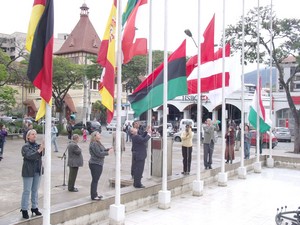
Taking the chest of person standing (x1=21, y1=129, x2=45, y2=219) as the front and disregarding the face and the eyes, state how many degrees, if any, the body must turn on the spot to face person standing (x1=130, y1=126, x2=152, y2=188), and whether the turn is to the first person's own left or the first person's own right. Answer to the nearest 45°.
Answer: approximately 90° to the first person's own left

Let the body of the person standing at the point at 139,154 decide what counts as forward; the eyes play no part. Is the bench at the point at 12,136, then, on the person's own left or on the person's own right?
on the person's own left

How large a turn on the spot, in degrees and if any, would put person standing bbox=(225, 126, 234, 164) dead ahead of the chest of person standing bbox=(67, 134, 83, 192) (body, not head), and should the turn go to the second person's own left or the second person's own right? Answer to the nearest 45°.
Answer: approximately 45° to the second person's own left

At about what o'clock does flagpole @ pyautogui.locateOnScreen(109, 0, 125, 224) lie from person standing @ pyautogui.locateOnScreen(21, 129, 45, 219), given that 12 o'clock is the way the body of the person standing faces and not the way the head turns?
The flagpole is roughly at 10 o'clock from the person standing.

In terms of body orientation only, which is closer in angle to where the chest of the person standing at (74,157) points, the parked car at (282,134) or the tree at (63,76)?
the parked car

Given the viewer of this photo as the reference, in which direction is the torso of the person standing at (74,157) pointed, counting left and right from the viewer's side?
facing to the right of the viewer

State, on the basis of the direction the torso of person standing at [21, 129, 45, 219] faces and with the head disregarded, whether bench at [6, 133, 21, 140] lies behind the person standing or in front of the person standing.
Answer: behind

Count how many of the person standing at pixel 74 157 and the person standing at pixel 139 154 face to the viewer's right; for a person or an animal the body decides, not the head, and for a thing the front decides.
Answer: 2

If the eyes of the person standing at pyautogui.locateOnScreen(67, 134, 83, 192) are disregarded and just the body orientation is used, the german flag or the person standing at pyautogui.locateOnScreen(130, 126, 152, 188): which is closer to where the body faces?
the person standing

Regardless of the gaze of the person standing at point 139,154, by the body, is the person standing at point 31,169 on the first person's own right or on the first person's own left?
on the first person's own right

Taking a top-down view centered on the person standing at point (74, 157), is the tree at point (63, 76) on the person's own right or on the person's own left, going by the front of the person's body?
on the person's own left
